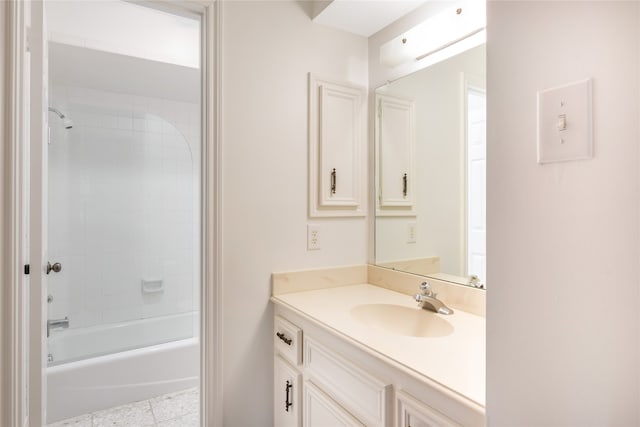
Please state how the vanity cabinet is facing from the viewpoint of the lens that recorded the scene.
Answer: facing the viewer and to the left of the viewer

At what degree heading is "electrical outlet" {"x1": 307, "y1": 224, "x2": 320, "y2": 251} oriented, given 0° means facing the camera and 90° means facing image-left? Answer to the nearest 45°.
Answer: approximately 315°

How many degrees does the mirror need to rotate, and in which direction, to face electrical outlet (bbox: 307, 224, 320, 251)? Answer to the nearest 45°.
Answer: approximately 45° to its right

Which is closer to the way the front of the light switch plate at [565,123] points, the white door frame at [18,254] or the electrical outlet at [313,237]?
the white door frame

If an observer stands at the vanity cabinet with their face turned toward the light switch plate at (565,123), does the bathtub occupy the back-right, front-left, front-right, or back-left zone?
back-right

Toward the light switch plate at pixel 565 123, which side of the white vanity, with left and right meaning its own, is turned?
left

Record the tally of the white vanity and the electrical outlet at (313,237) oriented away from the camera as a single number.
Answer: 0

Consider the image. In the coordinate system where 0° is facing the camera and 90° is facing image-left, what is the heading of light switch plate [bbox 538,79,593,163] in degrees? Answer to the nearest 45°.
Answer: approximately 45°

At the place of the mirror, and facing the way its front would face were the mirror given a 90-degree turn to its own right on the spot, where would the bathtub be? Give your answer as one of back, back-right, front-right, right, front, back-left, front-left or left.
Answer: front-left

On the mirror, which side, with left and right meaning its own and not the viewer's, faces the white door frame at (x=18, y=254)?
front

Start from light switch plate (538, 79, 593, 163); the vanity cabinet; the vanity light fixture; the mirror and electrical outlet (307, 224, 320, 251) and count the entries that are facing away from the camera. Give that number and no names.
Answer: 0
